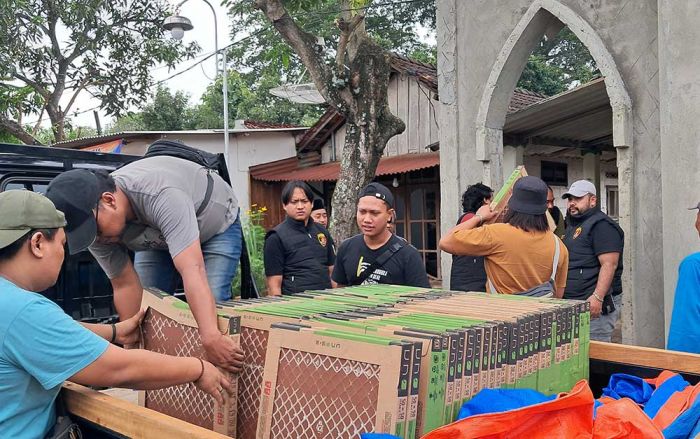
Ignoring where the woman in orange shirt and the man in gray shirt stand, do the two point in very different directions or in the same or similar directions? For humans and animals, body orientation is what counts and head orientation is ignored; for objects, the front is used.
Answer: very different directions

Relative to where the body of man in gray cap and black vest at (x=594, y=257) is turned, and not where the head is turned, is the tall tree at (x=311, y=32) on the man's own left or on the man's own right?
on the man's own right

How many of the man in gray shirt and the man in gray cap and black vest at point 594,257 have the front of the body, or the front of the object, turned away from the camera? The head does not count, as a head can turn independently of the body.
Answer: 0

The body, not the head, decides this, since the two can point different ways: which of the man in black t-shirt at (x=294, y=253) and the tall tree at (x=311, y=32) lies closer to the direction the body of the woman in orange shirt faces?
the tall tree

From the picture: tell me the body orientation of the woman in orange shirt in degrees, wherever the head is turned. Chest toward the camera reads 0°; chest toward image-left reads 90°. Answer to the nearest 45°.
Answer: approximately 180°

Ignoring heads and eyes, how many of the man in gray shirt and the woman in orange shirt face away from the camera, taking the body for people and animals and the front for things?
1

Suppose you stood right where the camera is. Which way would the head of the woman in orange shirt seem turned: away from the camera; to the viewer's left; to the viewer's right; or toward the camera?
away from the camera

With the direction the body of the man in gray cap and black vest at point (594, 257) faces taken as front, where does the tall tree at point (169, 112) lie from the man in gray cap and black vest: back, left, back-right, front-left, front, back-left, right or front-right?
right

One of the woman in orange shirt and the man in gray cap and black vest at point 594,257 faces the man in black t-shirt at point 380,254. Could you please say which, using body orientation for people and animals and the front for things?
the man in gray cap and black vest

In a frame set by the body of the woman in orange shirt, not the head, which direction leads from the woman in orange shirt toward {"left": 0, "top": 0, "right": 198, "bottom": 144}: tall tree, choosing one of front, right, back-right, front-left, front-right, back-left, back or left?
front-left

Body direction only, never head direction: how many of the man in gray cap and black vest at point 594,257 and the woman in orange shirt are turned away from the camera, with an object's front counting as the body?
1

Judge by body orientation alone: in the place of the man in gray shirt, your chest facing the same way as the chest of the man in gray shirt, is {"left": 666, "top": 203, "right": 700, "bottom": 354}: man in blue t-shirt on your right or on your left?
on your left

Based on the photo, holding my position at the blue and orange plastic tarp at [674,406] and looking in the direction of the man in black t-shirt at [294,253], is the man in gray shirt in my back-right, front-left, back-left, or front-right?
front-left

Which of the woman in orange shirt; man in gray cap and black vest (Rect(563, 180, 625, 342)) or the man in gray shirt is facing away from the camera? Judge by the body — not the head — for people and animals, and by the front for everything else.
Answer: the woman in orange shirt

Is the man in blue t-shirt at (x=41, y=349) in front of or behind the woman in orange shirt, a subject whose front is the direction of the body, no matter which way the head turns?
behind

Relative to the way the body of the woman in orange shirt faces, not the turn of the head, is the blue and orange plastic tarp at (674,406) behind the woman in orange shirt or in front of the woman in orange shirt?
behind

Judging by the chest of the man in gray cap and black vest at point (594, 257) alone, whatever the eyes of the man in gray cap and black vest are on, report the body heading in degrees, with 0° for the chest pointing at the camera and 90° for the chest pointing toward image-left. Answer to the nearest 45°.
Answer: approximately 45°
